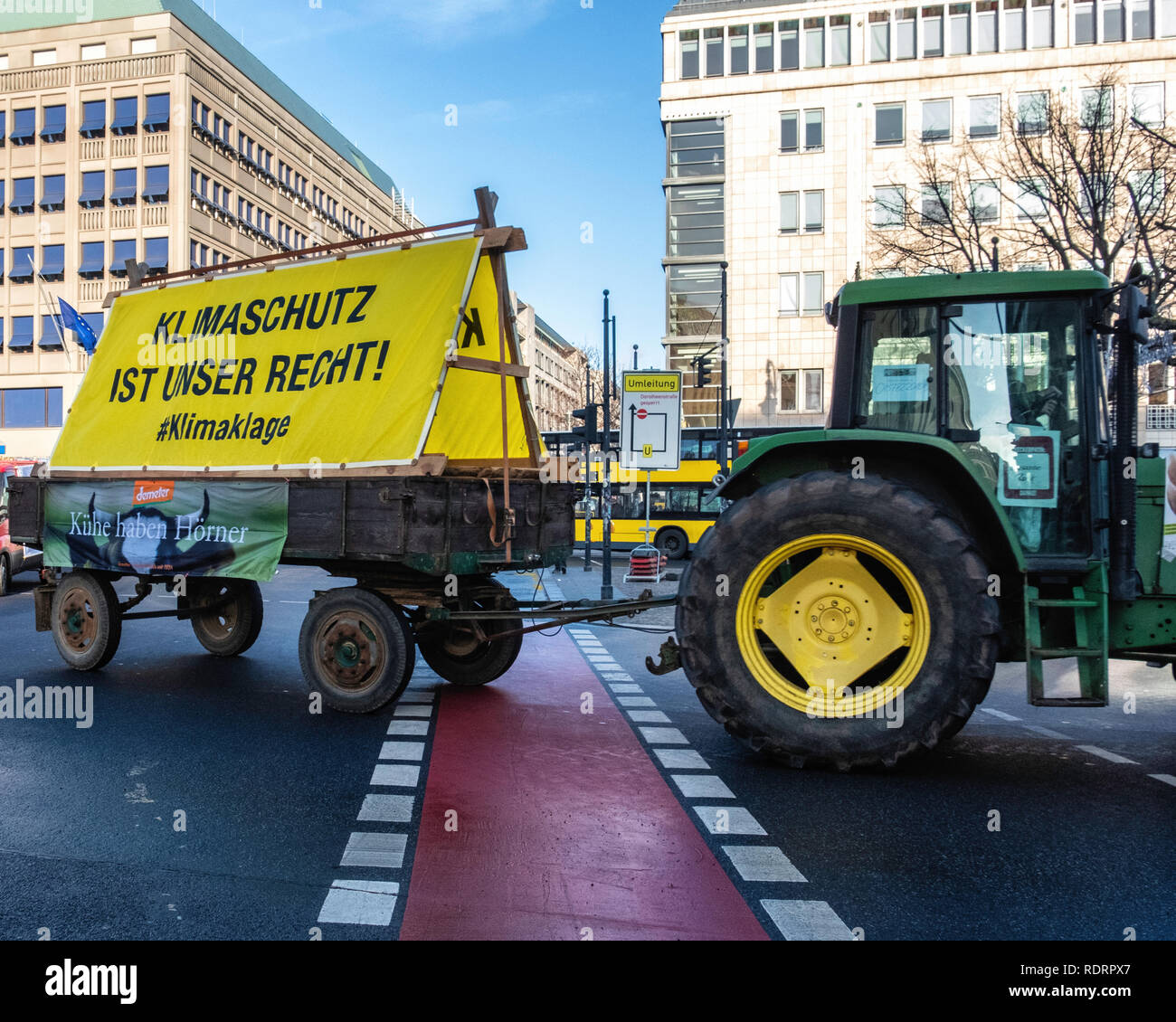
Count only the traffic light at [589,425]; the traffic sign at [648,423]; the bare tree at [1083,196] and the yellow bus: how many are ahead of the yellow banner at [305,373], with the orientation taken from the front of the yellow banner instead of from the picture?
0

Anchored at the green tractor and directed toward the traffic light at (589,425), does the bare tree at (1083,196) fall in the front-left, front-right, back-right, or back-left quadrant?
front-right

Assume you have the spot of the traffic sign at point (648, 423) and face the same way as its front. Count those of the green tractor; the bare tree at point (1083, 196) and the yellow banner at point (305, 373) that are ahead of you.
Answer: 2

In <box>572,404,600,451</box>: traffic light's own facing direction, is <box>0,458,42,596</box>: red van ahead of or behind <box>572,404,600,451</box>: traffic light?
ahead

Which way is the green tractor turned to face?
to the viewer's right

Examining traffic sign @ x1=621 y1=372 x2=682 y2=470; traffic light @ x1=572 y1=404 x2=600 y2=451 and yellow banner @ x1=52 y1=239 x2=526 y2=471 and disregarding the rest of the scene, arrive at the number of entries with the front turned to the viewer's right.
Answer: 0

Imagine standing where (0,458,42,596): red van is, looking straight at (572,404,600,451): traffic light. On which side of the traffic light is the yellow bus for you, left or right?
left

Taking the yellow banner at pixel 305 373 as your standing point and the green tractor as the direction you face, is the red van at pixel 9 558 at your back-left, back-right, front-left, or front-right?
back-left

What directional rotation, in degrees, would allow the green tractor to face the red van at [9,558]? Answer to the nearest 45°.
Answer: approximately 135° to its left

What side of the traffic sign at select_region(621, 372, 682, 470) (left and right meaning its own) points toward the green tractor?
front

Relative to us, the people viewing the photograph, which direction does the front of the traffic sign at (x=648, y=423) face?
facing the viewer

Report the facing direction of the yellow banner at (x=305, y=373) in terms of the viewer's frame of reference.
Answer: facing the viewer and to the left of the viewer
